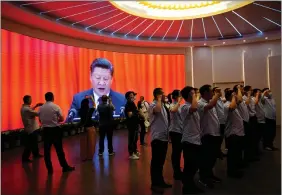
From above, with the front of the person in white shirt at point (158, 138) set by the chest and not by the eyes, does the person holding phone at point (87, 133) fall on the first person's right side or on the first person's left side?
on the first person's left side

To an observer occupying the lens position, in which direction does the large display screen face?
facing the viewer and to the right of the viewer

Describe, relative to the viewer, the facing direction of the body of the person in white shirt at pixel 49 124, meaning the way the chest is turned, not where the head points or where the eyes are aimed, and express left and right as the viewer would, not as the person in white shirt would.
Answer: facing away from the viewer and to the right of the viewer

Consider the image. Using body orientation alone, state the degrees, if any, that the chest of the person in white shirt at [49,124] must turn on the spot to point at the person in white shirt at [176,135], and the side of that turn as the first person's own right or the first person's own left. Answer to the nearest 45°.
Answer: approximately 90° to the first person's own right
